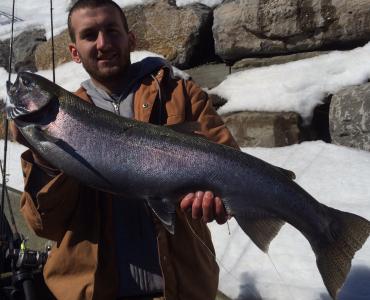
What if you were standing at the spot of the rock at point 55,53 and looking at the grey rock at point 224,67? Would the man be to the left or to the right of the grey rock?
right

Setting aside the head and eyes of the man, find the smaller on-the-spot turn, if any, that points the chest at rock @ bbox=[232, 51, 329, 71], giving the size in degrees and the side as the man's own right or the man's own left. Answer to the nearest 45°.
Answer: approximately 135° to the man's own left

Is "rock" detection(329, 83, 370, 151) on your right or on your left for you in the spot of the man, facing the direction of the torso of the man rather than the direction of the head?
on your left

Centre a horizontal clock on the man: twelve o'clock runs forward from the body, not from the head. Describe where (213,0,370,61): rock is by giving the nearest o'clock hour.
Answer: The rock is roughly at 7 o'clock from the man.

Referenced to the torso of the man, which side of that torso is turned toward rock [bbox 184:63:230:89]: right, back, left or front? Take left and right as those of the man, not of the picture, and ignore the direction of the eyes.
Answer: back

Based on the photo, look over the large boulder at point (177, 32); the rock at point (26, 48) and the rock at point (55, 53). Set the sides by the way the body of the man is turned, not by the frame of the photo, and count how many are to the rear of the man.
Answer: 3

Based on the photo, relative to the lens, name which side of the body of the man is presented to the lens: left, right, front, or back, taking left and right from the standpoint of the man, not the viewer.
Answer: front

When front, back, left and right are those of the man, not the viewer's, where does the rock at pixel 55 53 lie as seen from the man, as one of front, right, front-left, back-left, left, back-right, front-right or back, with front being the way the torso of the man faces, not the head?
back

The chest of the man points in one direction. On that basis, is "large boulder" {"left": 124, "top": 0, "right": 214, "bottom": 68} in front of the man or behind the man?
behind

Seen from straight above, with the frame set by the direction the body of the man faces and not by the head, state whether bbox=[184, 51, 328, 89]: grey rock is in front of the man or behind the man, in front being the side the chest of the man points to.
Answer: behind

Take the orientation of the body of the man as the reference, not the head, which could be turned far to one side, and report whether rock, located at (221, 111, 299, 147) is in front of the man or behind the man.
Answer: behind
